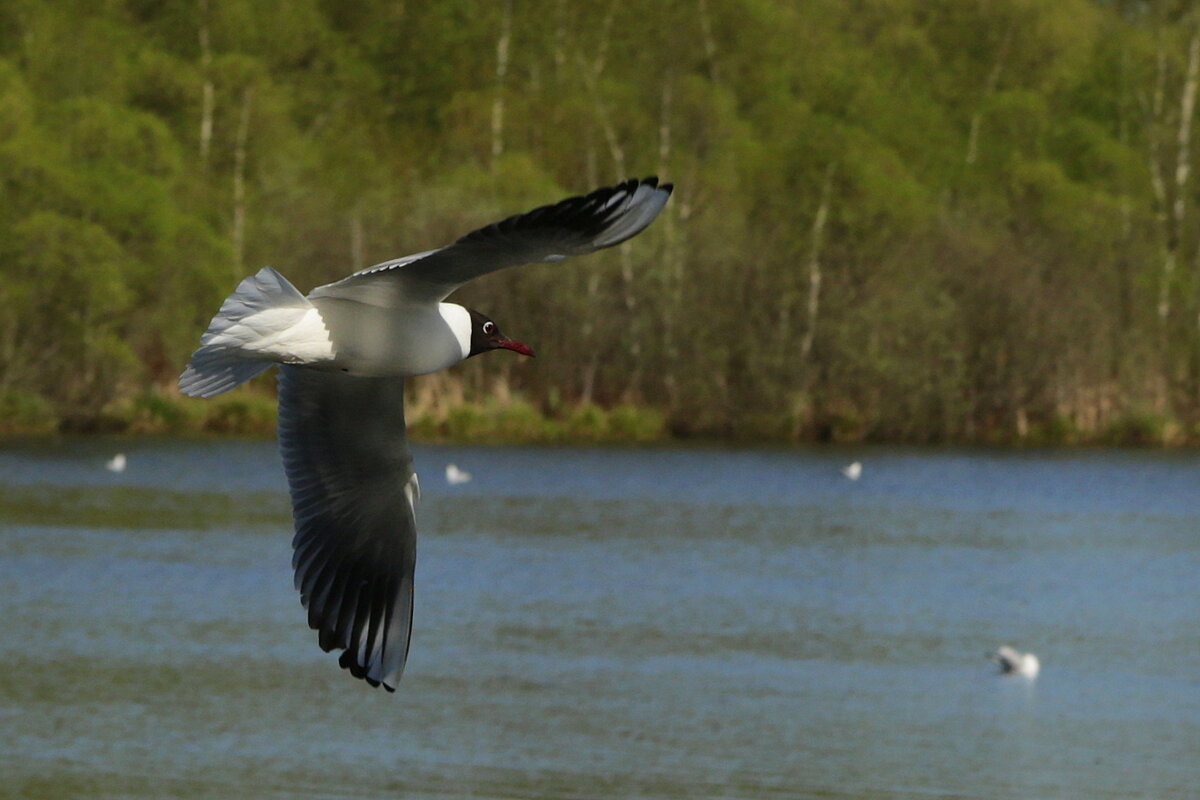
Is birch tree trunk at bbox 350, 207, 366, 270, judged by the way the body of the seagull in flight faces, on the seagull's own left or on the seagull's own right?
on the seagull's own left

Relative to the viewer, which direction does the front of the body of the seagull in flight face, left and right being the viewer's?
facing to the right of the viewer

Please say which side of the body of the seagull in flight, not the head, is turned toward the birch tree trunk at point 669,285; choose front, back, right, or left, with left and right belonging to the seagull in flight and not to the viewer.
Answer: left

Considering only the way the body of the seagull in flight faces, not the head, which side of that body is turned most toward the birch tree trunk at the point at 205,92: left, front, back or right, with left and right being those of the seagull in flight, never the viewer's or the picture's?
left

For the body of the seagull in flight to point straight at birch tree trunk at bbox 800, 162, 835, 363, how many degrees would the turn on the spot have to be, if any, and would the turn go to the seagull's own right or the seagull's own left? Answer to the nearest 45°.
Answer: approximately 90° to the seagull's own left

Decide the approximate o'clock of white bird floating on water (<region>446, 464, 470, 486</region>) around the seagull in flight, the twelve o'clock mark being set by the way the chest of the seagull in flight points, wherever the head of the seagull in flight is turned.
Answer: The white bird floating on water is roughly at 9 o'clock from the seagull in flight.
